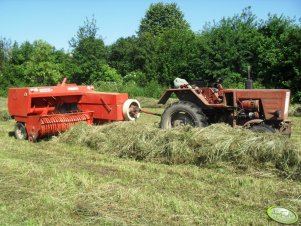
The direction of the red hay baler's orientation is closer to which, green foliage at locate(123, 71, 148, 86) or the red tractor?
the red tractor

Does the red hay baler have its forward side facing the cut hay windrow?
yes

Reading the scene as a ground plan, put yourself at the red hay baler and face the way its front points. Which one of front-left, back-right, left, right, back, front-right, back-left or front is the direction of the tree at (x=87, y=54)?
back-left

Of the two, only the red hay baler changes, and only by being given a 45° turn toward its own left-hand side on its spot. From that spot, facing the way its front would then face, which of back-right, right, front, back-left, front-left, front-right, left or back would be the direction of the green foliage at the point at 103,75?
left

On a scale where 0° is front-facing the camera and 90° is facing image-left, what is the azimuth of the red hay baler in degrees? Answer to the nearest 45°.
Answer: approximately 315°

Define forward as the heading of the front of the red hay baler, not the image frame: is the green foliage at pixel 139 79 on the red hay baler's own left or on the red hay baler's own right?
on the red hay baler's own left

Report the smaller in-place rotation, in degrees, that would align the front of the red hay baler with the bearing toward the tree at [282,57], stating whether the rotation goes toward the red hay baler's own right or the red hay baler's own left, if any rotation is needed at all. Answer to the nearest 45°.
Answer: approximately 90° to the red hay baler's own left
